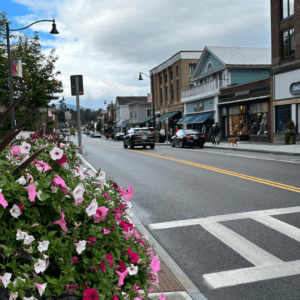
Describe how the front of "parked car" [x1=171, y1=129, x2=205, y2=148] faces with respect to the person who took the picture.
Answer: facing away from the viewer and to the left of the viewer

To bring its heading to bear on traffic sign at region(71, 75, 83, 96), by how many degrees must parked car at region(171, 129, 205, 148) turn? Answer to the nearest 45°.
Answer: approximately 90° to its left

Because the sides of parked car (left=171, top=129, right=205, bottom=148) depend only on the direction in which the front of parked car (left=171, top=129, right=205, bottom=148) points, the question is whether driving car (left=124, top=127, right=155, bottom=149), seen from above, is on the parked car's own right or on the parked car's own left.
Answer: on the parked car's own left

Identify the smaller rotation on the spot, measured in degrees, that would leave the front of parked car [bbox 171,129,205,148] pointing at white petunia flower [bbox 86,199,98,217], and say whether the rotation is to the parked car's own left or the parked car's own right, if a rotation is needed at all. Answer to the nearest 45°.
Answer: approximately 135° to the parked car's own left

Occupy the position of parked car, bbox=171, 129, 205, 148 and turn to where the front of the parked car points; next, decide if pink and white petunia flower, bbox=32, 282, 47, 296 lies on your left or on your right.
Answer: on your left

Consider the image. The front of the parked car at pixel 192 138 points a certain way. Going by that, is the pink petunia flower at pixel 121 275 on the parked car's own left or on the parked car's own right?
on the parked car's own left
